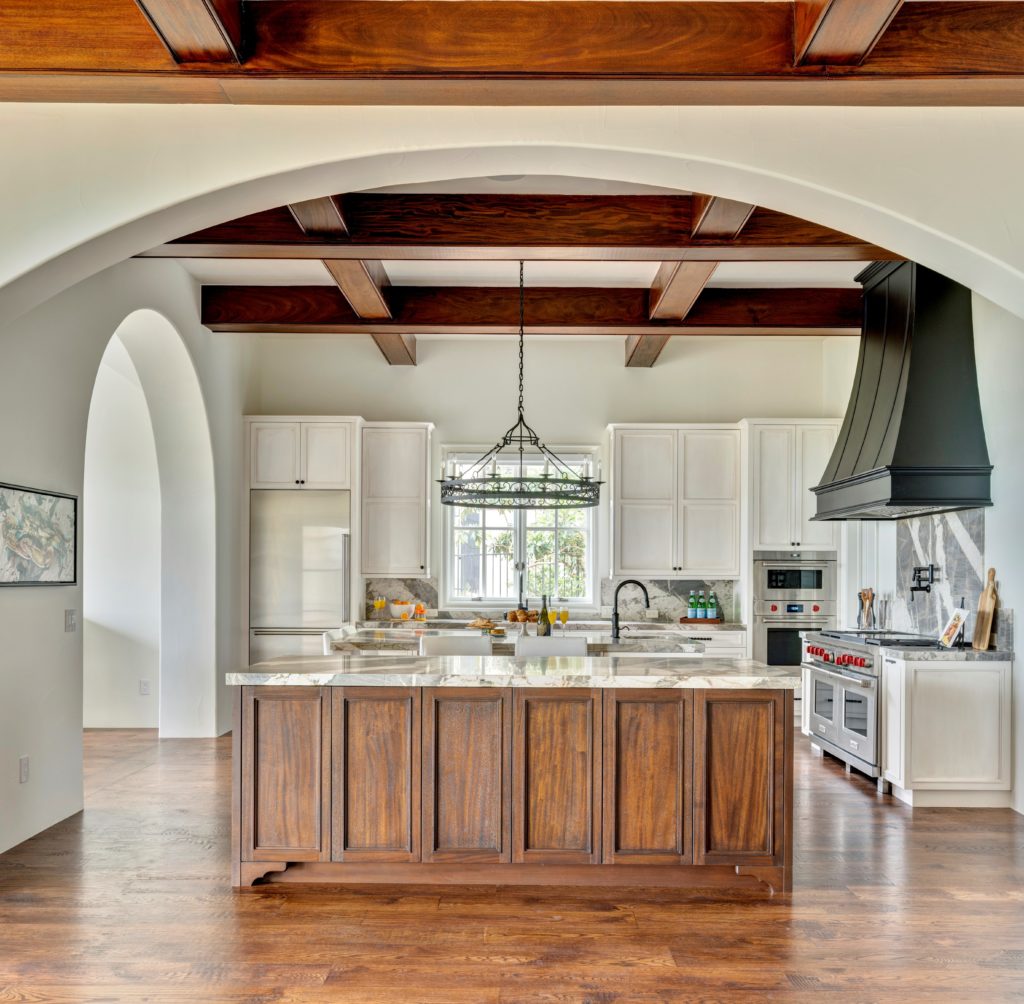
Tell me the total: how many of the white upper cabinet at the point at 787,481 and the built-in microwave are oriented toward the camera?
2

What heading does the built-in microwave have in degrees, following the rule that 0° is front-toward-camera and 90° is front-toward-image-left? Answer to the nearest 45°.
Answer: approximately 0°

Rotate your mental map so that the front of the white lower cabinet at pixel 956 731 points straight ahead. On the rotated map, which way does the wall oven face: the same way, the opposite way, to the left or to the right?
to the left

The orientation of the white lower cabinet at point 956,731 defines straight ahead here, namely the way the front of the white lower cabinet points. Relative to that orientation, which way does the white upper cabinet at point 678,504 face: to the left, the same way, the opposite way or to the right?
to the left

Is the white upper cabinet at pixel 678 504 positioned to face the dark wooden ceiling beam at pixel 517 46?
yes
